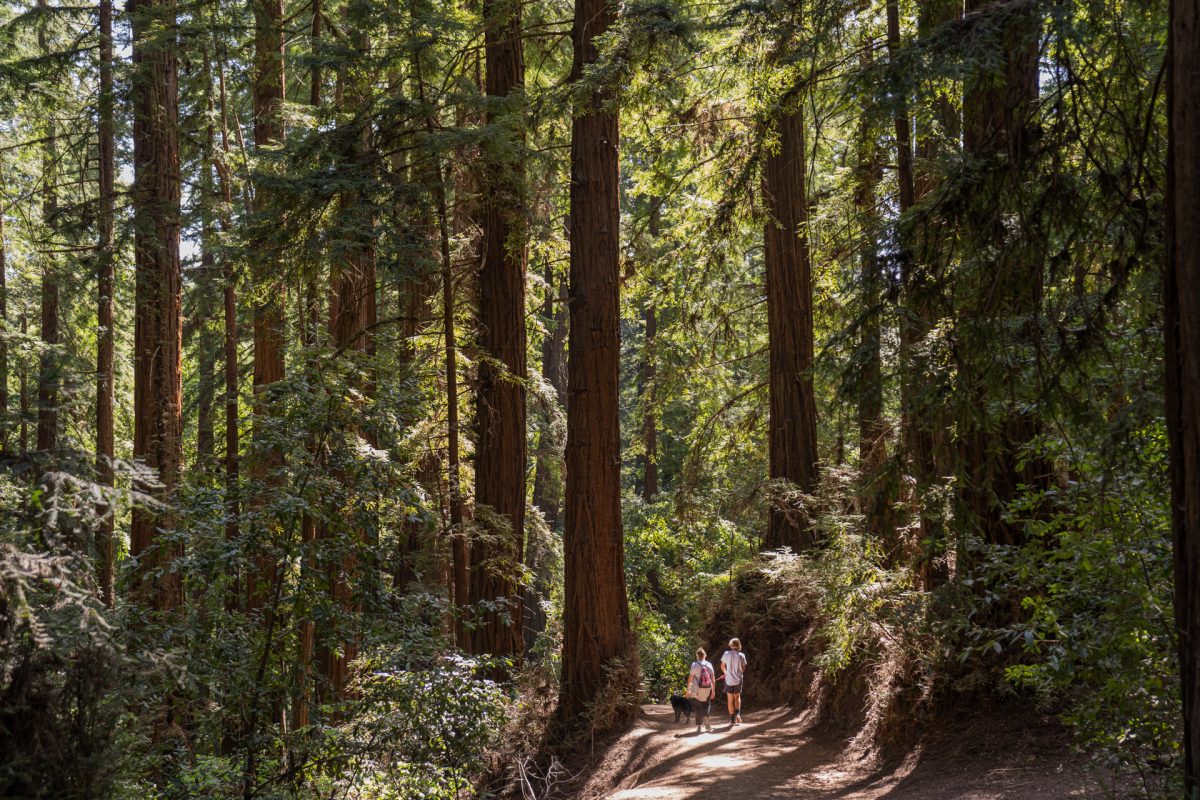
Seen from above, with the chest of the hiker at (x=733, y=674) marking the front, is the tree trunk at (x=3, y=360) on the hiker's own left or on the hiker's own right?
on the hiker's own left

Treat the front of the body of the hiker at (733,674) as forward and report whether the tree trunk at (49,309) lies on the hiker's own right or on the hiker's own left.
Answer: on the hiker's own left

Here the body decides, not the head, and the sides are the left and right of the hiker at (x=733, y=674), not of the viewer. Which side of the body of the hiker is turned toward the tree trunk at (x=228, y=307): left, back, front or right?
left

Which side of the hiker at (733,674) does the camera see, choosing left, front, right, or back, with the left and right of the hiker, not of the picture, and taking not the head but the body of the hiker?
back

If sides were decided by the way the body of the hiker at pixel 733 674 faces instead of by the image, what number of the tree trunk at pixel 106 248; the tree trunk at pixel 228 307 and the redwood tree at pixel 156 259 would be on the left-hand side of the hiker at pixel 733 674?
3
